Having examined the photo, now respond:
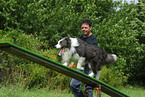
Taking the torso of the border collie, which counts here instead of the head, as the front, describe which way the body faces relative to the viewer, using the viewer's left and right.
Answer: facing to the left of the viewer

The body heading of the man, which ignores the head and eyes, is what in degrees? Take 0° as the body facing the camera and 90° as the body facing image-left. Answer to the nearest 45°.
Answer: approximately 45°

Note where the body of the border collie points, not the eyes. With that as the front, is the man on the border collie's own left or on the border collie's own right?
on the border collie's own right
